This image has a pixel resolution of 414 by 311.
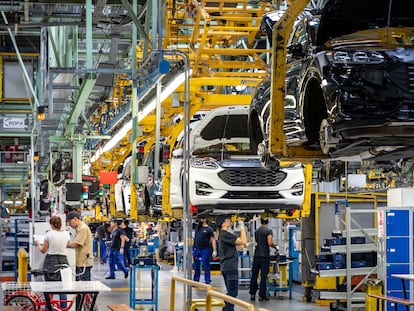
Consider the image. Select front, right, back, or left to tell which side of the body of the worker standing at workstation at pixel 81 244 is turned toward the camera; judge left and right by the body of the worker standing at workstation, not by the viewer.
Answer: left

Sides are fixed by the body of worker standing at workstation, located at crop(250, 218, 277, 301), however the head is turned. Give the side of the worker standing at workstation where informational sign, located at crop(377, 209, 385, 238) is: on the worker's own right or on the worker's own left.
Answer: on the worker's own right

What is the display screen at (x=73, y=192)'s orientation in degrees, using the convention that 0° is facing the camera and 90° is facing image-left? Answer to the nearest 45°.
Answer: approximately 0°

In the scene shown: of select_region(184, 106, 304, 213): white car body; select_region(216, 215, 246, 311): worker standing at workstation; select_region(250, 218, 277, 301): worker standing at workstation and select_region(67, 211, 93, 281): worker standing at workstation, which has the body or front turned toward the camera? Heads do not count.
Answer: the white car body

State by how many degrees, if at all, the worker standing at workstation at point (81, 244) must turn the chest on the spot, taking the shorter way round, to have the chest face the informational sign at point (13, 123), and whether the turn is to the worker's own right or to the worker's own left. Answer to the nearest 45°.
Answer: approximately 90° to the worker's own right

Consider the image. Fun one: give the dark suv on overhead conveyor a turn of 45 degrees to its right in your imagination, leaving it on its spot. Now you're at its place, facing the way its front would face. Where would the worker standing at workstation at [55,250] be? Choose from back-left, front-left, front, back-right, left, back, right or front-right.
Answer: back-right
